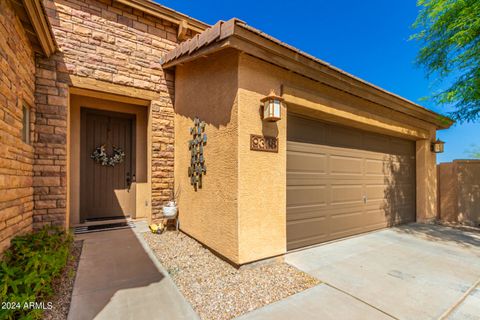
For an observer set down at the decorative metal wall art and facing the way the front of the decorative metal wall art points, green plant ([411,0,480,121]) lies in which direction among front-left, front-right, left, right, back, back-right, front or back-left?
back-left

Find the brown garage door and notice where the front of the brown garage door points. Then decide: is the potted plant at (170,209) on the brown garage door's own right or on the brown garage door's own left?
on the brown garage door's own right

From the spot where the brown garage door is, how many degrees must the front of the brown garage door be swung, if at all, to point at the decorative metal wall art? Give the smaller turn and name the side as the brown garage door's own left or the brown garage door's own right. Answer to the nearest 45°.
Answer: approximately 90° to the brown garage door's own right

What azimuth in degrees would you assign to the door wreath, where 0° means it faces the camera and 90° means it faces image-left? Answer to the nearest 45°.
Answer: approximately 0°

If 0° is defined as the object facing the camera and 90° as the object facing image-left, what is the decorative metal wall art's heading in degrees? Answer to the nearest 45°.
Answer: approximately 45°

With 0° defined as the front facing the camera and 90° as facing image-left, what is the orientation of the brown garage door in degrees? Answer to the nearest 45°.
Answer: approximately 315°
